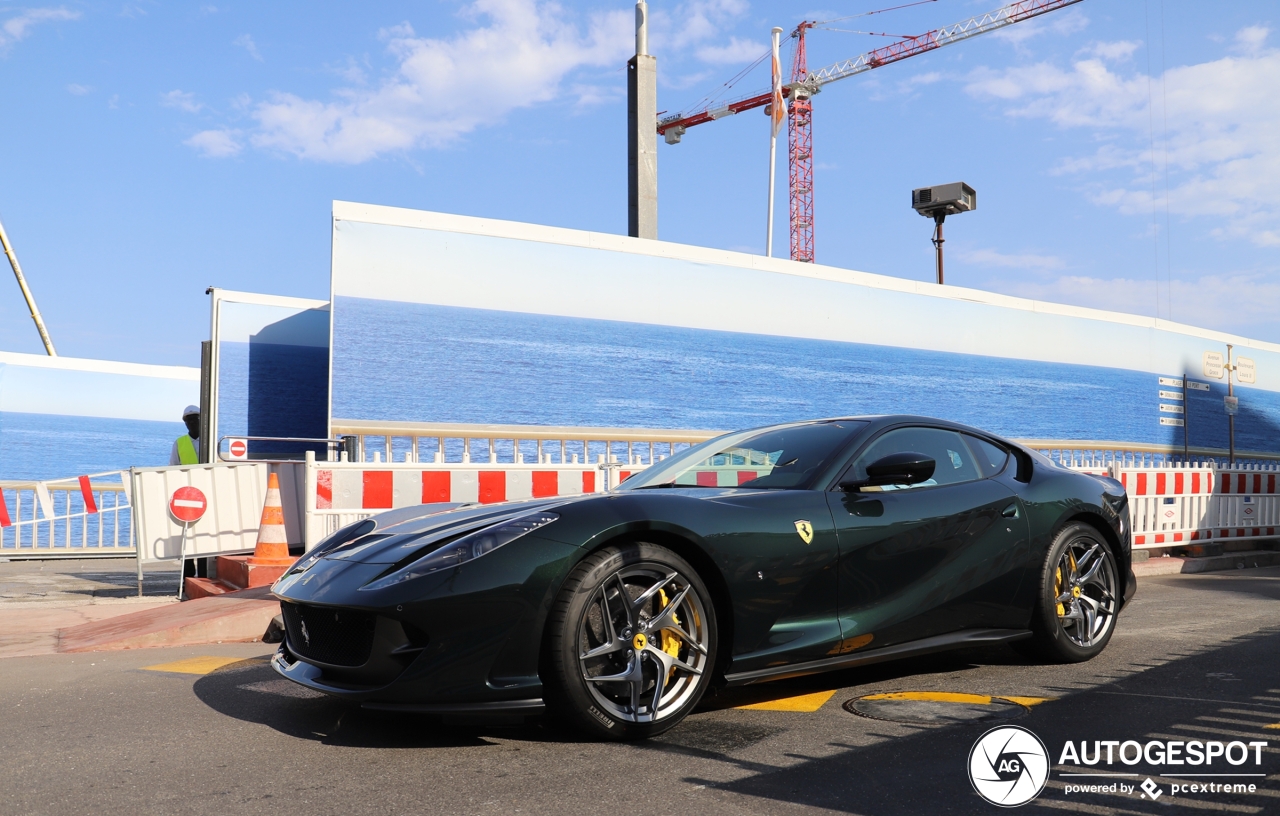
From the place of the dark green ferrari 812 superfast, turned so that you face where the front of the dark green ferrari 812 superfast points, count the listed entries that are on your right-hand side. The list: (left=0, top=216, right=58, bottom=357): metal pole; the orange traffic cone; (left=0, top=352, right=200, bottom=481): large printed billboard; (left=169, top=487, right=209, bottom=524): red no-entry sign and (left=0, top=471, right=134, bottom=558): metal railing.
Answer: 5

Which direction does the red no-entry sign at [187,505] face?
toward the camera

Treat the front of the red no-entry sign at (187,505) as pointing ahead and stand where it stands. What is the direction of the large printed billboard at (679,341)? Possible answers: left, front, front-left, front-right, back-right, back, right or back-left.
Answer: back-left

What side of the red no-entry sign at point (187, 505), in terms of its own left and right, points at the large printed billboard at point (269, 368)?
back

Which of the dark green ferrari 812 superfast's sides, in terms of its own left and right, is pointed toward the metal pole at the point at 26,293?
right

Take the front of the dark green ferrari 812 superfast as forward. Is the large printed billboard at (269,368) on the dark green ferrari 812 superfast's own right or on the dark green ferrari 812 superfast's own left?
on the dark green ferrari 812 superfast's own right

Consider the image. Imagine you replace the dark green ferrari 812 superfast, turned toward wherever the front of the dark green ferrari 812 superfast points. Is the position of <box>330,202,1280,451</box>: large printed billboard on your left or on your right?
on your right

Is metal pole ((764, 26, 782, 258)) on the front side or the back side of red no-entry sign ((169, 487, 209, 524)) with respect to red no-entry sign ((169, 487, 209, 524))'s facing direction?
on the back side

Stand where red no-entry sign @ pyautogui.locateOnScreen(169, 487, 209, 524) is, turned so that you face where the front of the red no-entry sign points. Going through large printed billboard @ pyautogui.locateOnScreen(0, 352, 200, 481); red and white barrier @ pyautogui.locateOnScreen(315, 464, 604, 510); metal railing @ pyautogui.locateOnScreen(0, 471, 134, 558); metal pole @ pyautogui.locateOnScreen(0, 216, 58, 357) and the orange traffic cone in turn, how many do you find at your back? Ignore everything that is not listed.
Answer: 3

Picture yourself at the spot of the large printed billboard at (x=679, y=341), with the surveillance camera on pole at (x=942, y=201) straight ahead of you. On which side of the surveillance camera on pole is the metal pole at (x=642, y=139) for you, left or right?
left

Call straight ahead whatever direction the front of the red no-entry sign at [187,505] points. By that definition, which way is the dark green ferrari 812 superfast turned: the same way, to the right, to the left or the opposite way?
to the right

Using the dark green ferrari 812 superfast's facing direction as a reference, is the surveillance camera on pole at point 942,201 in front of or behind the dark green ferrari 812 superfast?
behind

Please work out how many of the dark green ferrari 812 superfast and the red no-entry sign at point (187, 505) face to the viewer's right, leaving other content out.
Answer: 0

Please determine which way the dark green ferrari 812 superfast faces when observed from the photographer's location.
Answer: facing the viewer and to the left of the viewer
